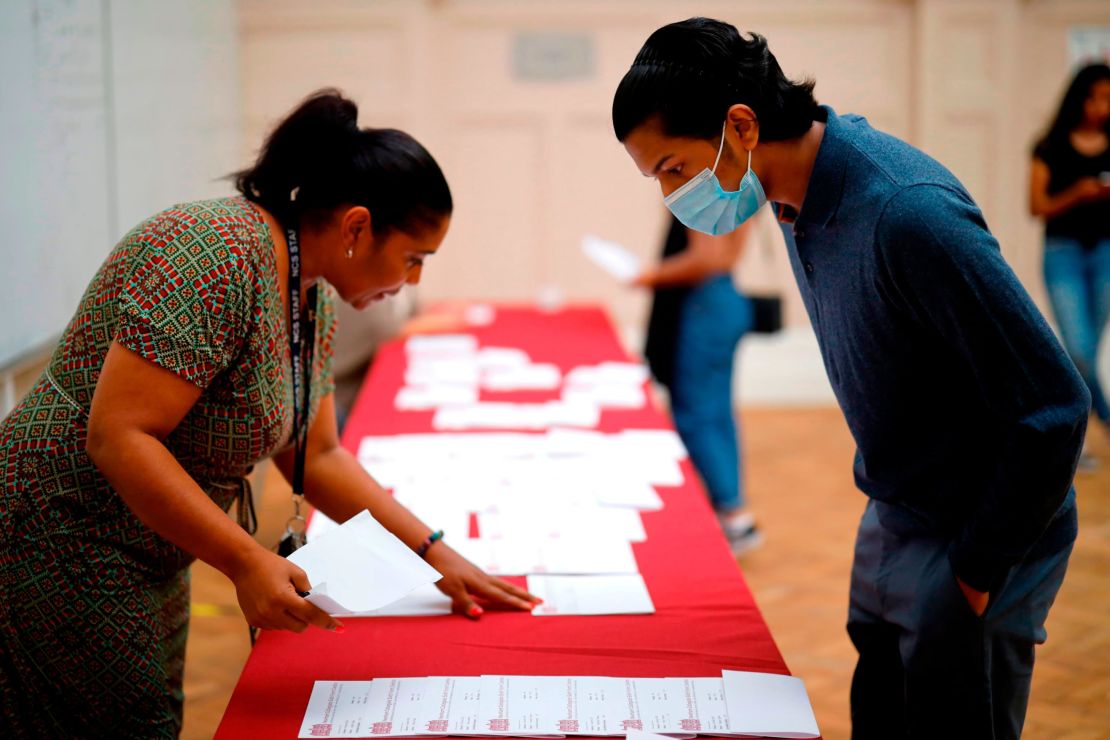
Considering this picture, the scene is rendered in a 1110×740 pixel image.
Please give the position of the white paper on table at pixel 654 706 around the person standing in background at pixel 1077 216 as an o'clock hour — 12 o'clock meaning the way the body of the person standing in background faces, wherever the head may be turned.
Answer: The white paper on table is roughly at 12 o'clock from the person standing in background.

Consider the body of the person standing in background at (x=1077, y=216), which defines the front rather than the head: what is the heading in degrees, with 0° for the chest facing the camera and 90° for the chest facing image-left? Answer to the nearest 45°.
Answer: approximately 0°

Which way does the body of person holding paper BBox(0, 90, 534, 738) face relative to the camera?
to the viewer's right

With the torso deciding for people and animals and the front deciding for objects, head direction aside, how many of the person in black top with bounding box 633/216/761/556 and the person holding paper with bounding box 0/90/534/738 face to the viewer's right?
1

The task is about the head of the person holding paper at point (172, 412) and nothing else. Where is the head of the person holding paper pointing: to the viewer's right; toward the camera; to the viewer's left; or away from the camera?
to the viewer's right

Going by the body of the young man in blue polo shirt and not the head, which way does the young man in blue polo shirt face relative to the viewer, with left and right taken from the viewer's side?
facing to the left of the viewer

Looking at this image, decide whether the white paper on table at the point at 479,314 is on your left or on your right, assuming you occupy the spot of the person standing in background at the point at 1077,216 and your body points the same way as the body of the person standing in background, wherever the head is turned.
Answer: on your right
